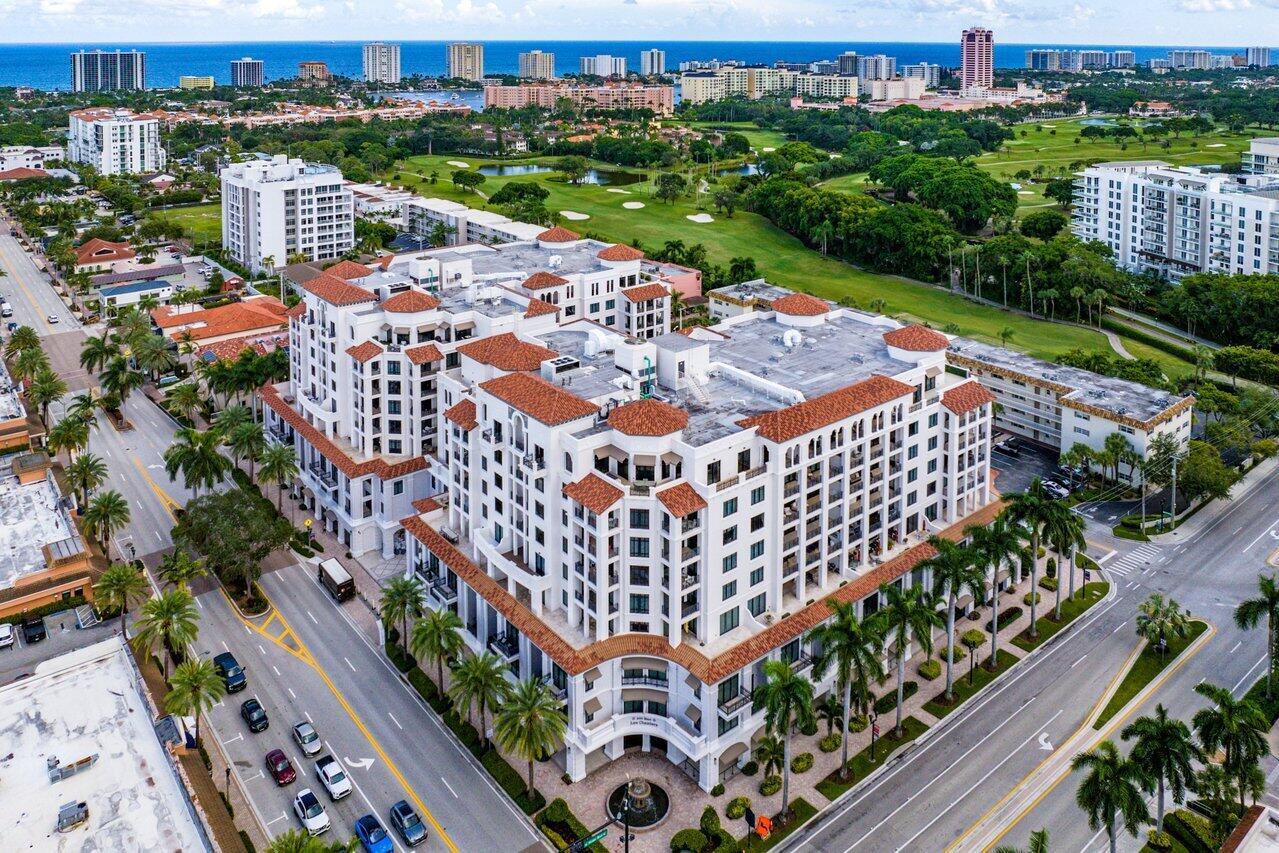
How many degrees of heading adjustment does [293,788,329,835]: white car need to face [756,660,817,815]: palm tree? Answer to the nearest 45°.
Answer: approximately 45° to its left

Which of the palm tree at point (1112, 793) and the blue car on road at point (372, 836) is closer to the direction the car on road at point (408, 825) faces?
the palm tree

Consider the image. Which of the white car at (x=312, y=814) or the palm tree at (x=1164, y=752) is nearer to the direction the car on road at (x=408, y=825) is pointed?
the palm tree

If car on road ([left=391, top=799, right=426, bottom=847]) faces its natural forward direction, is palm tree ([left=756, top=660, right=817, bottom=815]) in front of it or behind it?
in front

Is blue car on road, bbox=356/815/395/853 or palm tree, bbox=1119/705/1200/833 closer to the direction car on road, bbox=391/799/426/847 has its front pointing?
the palm tree

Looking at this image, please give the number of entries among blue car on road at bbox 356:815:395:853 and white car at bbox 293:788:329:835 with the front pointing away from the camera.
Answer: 0

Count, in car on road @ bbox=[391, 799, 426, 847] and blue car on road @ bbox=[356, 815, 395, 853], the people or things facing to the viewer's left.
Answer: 0

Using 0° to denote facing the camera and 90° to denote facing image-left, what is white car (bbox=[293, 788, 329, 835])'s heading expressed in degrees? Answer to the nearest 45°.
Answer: approximately 315°

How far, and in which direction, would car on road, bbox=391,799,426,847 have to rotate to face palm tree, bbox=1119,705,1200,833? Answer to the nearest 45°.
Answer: approximately 45° to its left

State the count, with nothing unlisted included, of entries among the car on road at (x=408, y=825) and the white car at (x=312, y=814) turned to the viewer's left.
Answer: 0

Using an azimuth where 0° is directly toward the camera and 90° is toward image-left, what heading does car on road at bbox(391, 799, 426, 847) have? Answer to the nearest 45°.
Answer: approximately 315°

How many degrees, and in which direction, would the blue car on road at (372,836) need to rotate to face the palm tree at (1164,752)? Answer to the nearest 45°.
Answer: approximately 45° to its left
